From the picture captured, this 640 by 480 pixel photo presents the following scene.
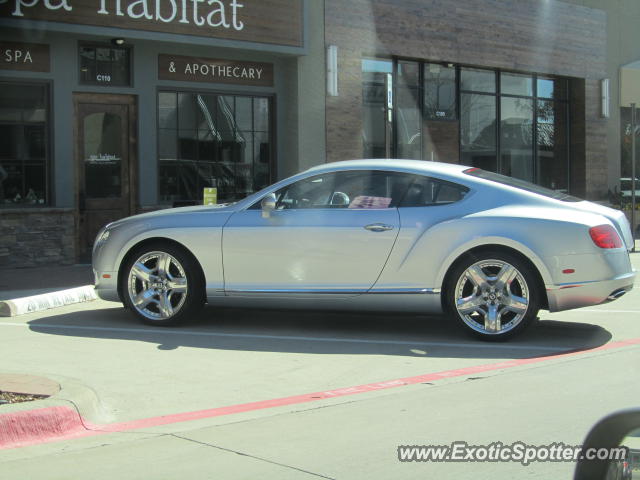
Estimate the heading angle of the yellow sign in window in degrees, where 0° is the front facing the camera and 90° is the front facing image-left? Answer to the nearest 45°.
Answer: approximately 0°

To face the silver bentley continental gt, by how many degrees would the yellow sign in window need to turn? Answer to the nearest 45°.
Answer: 0° — it already faces it

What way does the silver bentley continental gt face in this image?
to the viewer's left

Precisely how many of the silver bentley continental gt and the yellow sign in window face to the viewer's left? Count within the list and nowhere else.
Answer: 1

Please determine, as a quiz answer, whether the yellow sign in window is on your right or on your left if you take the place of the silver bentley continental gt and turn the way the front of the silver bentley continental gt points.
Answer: on your right

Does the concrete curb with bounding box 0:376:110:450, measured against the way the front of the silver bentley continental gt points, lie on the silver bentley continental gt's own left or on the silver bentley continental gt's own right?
on the silver bentley continental gt's own left

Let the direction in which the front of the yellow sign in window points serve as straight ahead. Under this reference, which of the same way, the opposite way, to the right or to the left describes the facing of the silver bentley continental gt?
to the right
